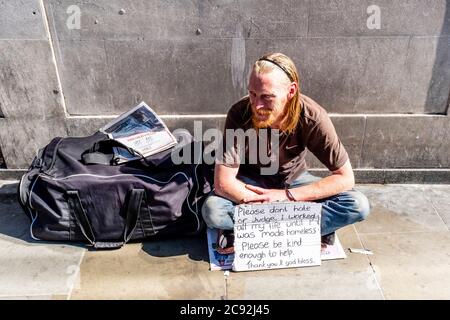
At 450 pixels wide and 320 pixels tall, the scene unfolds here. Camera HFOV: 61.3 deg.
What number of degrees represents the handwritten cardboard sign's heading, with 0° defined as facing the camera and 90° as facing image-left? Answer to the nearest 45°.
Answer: approximately 0°

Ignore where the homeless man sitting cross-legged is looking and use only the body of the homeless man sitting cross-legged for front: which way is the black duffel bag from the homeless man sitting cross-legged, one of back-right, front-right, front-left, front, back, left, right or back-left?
right

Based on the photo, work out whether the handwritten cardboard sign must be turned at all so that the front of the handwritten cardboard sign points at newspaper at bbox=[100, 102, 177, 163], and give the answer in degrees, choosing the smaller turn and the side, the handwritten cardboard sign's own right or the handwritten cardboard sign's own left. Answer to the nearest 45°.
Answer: approximately 135° to the handwritten cardboard sign's own right

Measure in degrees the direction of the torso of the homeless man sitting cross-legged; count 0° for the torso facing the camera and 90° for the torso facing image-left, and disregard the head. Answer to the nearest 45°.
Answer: approximately 0°

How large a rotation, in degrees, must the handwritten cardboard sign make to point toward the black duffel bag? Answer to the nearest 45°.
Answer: approximately 90° to its right

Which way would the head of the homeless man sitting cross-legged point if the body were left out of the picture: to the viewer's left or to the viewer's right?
to the viewer's left

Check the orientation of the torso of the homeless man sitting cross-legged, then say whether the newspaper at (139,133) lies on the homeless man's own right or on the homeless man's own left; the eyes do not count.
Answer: on the homeless man's own right
